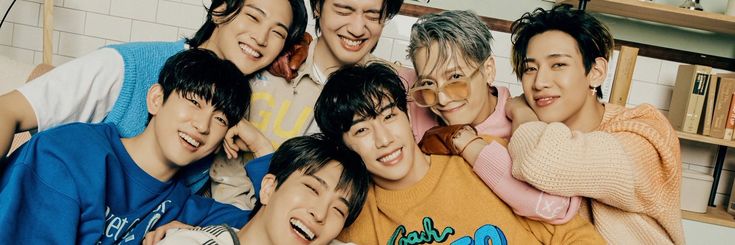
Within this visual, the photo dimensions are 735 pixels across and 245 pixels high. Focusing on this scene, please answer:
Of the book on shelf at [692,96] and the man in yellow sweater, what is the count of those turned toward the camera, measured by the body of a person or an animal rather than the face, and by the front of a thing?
2

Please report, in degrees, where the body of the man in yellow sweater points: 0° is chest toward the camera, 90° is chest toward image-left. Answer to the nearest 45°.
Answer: approximately 0°

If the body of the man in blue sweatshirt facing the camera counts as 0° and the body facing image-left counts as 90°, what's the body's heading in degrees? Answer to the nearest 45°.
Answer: approximately 315°

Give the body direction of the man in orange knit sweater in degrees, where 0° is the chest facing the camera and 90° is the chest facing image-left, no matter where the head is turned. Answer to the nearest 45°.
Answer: approximately 45°

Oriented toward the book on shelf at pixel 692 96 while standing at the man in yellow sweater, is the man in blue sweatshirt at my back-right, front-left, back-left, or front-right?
back-left
